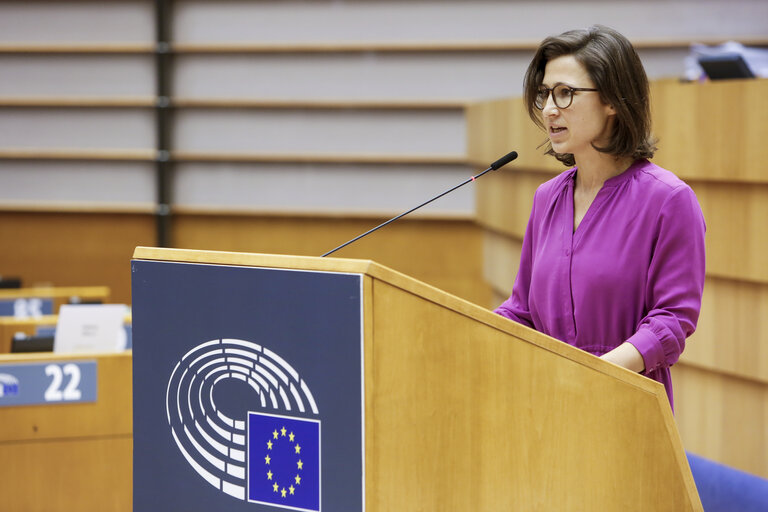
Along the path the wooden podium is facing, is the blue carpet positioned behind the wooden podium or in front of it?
behind

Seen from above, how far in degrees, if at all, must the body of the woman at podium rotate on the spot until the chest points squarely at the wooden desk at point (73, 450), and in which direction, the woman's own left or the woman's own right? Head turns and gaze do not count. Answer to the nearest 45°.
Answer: approximately 90° to the woman's own right

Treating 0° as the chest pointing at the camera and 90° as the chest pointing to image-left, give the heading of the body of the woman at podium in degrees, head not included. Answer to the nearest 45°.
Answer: approximately 45°

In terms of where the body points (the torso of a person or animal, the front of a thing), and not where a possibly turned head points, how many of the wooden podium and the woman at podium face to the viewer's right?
0

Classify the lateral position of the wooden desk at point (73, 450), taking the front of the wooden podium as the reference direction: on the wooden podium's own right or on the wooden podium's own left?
on the wooden podium's own right

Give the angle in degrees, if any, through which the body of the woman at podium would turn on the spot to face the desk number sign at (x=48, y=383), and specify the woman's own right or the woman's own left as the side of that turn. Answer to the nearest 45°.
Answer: approximately 90° to the woman's own right
